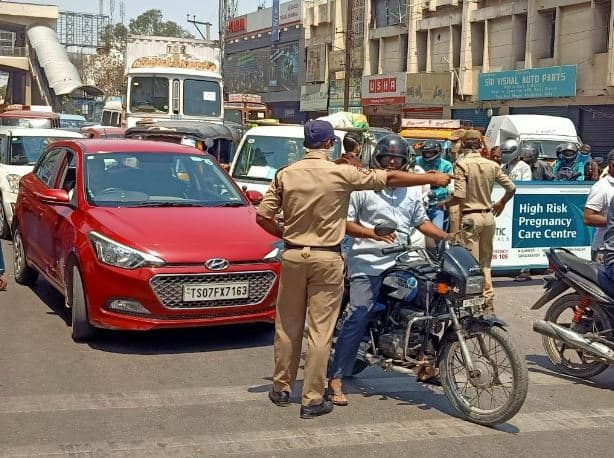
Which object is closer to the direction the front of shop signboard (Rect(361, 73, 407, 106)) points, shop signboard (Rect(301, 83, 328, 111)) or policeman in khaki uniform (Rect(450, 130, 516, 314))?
the policeman in khaki uniform

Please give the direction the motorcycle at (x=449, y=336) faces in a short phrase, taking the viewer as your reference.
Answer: facing the viewer and to the right of the viewer

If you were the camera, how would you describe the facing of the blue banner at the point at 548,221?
facing the viewer

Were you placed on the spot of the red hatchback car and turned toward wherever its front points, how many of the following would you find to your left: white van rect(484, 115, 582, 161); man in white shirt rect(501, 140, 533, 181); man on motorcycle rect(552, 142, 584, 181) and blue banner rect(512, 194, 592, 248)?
4

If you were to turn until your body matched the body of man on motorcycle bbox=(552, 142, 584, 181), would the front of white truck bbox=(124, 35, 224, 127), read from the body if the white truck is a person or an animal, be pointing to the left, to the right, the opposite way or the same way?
the same way

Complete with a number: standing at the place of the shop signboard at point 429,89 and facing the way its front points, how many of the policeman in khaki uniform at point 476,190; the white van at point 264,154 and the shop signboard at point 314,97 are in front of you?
2

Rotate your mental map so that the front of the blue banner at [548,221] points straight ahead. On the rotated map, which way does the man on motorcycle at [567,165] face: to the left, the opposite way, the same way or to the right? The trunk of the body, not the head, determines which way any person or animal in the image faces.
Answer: the same way

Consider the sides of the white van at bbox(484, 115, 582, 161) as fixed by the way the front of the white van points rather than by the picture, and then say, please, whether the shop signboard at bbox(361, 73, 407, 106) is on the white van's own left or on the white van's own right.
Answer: on the white van's own right

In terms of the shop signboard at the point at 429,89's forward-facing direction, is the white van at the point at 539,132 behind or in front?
in front

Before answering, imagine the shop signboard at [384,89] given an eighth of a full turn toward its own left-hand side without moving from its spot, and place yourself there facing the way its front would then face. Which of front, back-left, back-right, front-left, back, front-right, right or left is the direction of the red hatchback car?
front-right

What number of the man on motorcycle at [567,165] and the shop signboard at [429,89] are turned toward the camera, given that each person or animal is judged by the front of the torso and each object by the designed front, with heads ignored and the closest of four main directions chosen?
2

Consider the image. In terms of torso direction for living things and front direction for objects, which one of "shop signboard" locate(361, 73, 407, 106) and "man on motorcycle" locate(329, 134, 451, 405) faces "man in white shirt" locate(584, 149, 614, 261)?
the shop signboard

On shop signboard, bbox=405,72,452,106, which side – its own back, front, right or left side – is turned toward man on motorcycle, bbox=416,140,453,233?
front

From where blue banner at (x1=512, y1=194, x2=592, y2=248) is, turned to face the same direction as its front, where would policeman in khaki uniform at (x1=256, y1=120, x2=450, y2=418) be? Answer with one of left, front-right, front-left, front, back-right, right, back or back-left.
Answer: front

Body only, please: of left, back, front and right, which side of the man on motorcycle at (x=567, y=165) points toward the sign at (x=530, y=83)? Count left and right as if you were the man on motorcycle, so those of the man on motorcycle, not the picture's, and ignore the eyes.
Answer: back

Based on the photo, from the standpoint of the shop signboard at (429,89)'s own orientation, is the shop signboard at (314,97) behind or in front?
behind

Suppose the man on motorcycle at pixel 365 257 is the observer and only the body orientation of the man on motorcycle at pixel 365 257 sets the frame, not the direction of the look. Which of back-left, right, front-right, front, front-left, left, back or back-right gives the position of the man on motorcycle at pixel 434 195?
back-left

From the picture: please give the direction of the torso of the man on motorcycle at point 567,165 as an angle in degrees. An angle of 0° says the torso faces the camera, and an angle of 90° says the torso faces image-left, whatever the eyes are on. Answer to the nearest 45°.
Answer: approximately 0°

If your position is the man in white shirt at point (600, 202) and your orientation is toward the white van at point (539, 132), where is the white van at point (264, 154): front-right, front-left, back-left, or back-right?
front-left

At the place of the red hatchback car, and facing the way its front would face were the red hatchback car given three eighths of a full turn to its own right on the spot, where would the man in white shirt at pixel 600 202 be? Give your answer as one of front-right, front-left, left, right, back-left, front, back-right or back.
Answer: back
